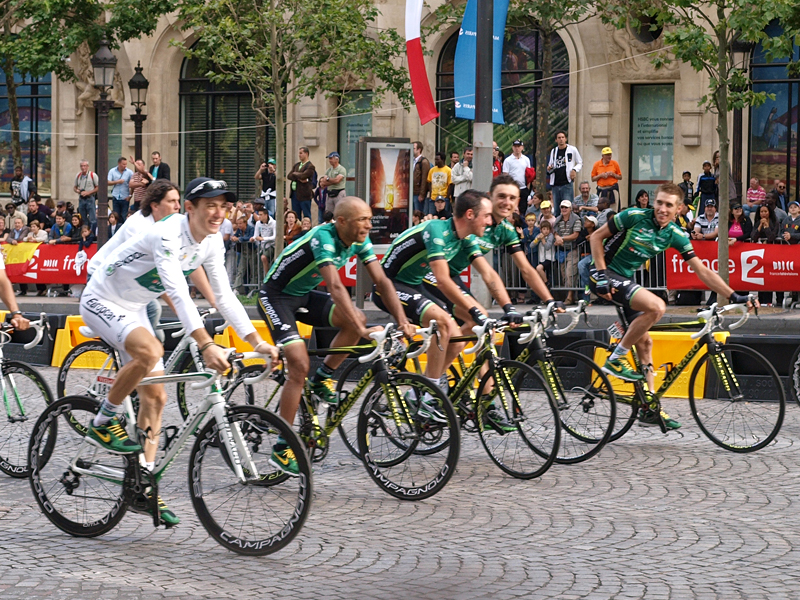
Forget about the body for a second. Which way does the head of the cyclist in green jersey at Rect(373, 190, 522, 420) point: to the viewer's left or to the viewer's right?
to the viewer's right

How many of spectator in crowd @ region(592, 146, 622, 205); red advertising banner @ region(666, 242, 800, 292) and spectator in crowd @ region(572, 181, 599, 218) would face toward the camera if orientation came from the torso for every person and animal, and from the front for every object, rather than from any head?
3

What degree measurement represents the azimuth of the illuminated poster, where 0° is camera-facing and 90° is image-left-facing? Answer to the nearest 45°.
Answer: approximately 0°

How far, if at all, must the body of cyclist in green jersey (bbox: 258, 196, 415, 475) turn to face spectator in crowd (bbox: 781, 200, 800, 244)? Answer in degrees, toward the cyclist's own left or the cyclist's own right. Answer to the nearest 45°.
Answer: approximately 90° to the cyclist's own left

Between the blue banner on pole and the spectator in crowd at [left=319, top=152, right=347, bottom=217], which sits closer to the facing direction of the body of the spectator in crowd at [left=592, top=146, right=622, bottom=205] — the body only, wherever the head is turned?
the blue banner on pole

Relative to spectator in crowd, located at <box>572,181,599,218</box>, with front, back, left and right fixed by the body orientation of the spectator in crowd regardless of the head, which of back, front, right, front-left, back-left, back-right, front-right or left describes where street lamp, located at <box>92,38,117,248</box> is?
right

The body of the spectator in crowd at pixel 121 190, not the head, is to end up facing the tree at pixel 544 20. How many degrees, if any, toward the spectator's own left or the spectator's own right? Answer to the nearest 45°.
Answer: approximately 90° to the spectator's own left

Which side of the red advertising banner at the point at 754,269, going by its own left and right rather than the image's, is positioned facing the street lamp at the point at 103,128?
right

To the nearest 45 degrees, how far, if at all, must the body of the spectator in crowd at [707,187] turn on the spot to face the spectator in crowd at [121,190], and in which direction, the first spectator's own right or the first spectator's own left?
approximately 90° to the first spectator's own right

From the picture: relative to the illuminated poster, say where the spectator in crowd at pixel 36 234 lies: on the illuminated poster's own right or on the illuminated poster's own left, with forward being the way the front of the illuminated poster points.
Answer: on the illuminated poster's own right

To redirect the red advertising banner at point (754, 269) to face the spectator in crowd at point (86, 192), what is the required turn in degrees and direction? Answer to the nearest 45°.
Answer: approximately 135° to its right

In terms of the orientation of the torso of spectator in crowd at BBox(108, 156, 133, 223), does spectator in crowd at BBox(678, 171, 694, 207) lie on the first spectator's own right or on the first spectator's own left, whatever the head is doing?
on the first spectator's own left
